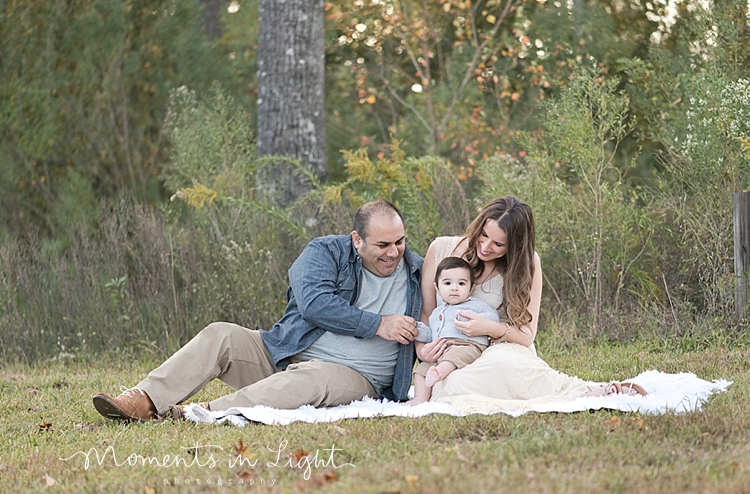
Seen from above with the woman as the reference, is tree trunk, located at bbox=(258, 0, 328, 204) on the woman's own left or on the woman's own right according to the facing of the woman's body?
on the woman's own right

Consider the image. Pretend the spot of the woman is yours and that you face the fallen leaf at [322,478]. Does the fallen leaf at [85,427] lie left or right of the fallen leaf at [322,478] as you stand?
right

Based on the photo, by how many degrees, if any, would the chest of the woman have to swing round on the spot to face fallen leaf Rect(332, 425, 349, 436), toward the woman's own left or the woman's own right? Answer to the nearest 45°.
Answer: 0° — they already face it

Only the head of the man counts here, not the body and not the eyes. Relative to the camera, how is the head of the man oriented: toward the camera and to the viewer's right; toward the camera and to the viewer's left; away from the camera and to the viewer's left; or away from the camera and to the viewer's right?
toward the camera and to the viewer's right

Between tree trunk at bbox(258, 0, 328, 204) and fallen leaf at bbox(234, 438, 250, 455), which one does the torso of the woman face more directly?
the fallen leaf

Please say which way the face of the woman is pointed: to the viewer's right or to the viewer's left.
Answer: to the viewer's left

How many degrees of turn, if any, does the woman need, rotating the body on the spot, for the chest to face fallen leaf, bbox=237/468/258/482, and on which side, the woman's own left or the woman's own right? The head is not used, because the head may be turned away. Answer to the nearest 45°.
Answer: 0° — they already face it

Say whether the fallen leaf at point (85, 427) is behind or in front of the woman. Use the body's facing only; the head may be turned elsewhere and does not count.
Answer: in front

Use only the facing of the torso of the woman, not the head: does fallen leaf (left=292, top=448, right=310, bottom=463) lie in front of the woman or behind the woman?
in front
